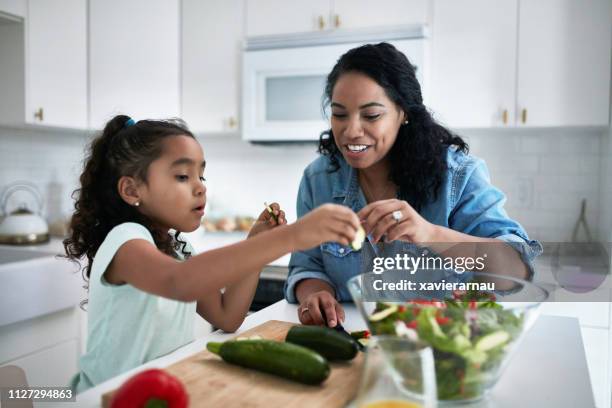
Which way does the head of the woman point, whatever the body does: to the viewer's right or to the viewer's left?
to the viewer's left

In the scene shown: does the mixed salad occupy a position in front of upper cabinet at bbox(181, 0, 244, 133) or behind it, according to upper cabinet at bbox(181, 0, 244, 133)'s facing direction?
in front

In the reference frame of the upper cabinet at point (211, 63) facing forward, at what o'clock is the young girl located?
The young girl is roughly at 12 o'clock from the upper cabinet.

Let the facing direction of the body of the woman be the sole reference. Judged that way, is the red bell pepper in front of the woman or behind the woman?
in front

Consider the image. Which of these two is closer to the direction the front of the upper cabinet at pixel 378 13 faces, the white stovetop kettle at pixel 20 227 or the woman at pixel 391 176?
the woman

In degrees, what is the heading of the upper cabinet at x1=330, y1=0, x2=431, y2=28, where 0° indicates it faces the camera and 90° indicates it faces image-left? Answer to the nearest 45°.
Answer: approximately 0°

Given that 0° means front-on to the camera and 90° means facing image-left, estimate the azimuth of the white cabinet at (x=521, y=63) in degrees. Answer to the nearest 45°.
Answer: approximately 0°

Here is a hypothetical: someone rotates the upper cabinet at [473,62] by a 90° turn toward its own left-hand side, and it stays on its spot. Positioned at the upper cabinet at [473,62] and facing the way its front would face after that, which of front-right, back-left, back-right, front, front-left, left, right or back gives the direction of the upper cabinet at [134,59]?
back

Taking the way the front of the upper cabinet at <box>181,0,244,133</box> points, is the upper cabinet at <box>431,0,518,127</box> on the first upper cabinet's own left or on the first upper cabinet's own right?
on the first upper cabinet's own left

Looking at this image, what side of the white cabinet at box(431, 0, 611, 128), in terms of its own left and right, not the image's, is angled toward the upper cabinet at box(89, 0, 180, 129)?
right
